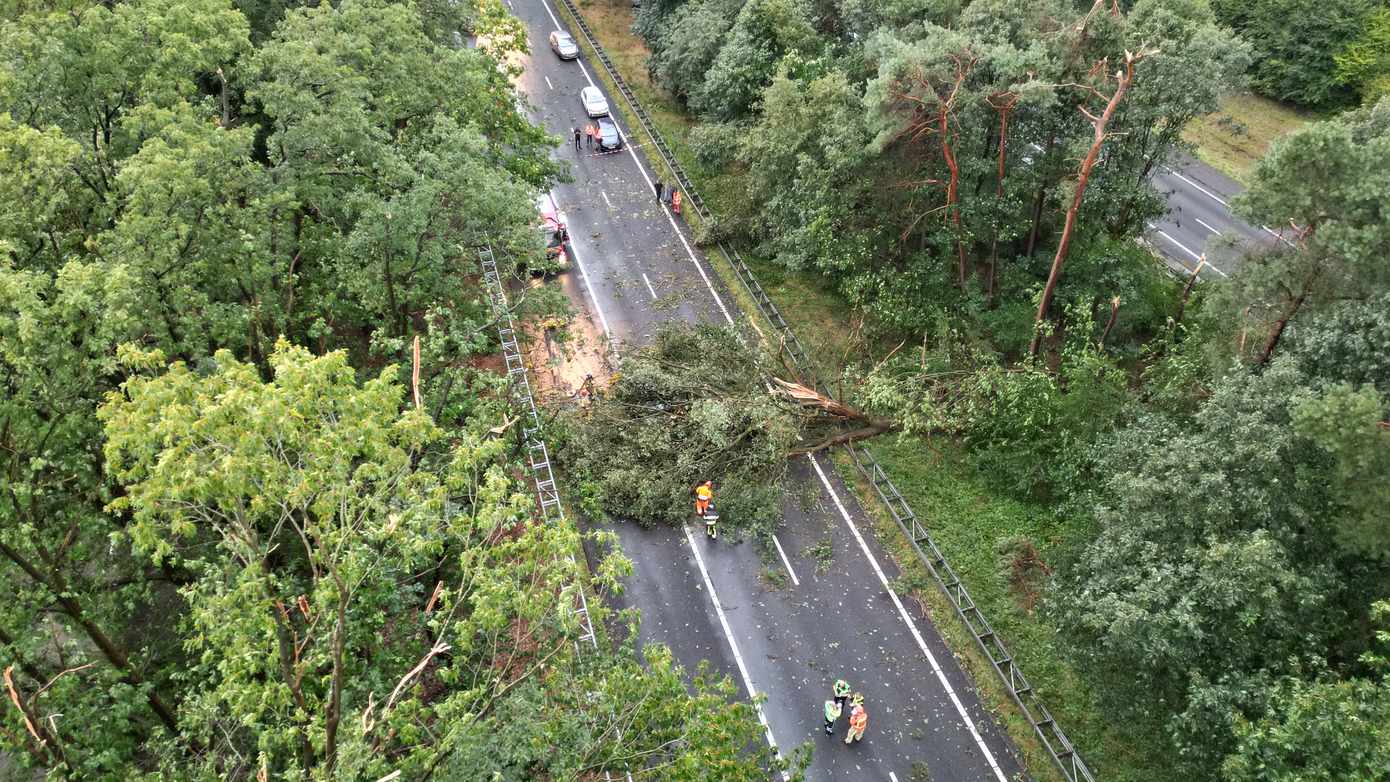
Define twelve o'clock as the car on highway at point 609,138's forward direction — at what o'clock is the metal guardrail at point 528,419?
The metal guardrail is roughly at 12 o'clock from the car on highway.

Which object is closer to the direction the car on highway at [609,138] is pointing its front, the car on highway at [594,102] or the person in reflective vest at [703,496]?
the person in reflective vest

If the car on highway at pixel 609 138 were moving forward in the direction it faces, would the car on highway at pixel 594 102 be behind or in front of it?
behind

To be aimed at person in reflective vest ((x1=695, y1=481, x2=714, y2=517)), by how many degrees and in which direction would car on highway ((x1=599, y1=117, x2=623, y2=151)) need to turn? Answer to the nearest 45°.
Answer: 0° — it already faces them

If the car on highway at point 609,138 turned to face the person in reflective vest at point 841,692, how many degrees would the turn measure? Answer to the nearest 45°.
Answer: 0° — it already faces them

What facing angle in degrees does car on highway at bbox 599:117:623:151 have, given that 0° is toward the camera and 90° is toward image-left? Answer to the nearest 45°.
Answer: approximately 0°

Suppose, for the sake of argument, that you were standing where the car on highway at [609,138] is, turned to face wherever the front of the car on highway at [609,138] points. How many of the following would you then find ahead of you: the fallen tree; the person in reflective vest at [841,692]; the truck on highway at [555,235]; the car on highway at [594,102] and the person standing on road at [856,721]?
4
